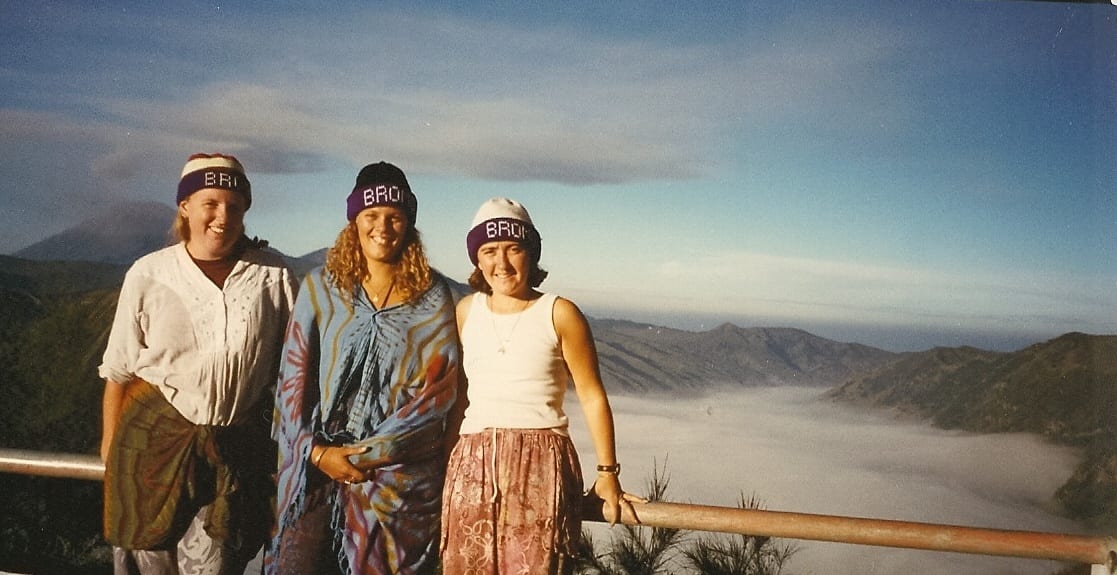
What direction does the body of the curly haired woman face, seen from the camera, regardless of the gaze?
toward the camera

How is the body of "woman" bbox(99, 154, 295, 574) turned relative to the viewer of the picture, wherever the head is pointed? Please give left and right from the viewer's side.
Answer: facing the viewer and to the right of the viewer

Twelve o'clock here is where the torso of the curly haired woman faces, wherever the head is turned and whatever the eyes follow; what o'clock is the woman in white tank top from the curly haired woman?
The woman in white tank top is roughly at 10 o'clock from the curly haired woman.

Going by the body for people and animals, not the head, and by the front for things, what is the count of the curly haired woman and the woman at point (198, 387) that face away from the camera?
0
